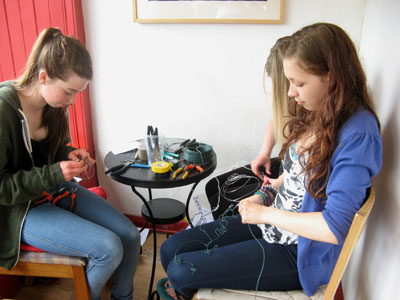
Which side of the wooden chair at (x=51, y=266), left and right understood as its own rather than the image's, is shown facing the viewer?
right

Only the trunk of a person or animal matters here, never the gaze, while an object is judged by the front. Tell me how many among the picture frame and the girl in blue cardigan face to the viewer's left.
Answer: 1

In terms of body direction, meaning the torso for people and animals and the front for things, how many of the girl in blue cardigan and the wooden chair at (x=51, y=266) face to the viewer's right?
1

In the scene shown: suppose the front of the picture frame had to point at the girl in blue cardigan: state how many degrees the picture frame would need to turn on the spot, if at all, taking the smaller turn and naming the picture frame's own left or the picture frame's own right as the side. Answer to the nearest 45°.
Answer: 0° — it already faces them

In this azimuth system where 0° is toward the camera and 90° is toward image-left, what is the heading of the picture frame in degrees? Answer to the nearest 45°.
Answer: approximately 0°

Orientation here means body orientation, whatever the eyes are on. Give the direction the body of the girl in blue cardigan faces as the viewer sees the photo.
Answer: to the viewer's left
